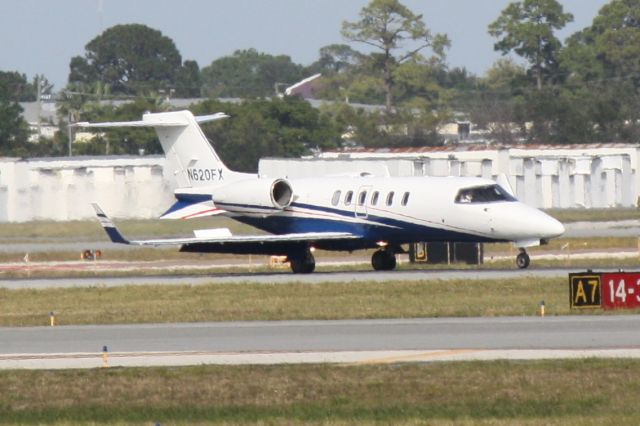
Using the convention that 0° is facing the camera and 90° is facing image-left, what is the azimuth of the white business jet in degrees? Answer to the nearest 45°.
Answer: approximately 315°
